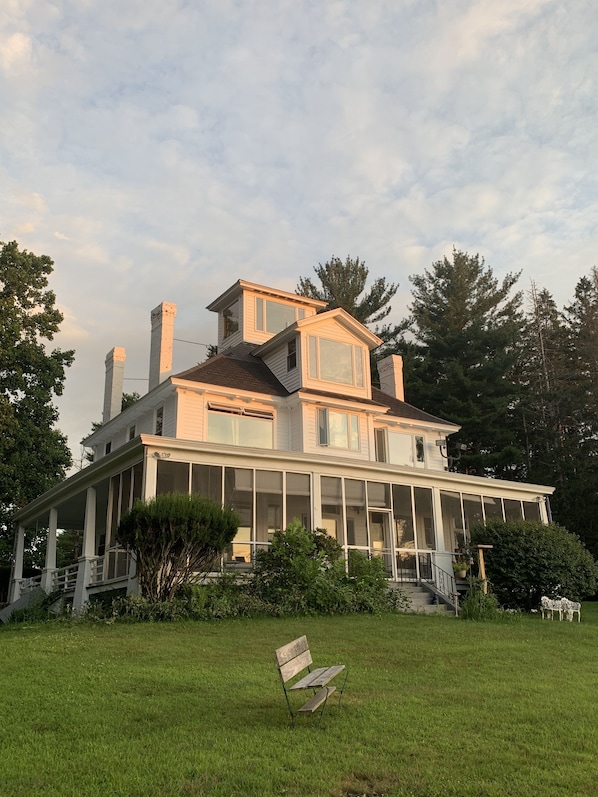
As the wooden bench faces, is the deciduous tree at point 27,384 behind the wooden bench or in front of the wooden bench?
behind

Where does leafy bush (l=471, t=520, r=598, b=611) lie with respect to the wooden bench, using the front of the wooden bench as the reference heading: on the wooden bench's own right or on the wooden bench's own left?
on the wooden bench's own left

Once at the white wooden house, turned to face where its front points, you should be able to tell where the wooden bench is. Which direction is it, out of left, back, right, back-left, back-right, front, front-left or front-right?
front-right

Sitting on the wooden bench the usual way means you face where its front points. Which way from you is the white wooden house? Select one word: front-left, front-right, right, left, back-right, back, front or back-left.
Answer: back-left

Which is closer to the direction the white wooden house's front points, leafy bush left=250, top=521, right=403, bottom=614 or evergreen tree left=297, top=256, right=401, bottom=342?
the leafy bush

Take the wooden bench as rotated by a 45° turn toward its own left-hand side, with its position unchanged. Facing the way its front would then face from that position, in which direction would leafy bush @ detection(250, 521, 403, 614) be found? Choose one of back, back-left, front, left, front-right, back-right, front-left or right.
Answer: left

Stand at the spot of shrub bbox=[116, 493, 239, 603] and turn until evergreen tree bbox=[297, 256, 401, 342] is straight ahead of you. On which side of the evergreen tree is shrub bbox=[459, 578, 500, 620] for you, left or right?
right

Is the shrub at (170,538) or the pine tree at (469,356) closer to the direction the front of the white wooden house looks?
the shrub

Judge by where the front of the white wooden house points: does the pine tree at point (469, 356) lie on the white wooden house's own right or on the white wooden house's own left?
on the white wooden house's own left

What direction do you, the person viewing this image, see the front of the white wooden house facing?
facing the viewer and to the right of the viewer

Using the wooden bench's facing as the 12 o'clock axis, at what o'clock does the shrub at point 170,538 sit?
The shrub is roughly at 7 o'clock from the wooden bench.

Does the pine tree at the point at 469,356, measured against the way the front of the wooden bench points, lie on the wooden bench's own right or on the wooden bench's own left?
on the wooden bench's own left

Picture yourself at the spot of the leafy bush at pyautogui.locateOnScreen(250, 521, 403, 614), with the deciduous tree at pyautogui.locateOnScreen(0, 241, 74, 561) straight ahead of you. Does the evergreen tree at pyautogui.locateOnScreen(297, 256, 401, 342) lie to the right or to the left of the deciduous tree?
right

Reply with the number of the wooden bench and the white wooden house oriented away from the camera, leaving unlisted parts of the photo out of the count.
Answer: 0

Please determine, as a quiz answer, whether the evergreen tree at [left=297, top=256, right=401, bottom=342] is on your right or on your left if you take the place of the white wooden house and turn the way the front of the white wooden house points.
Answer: on your left
